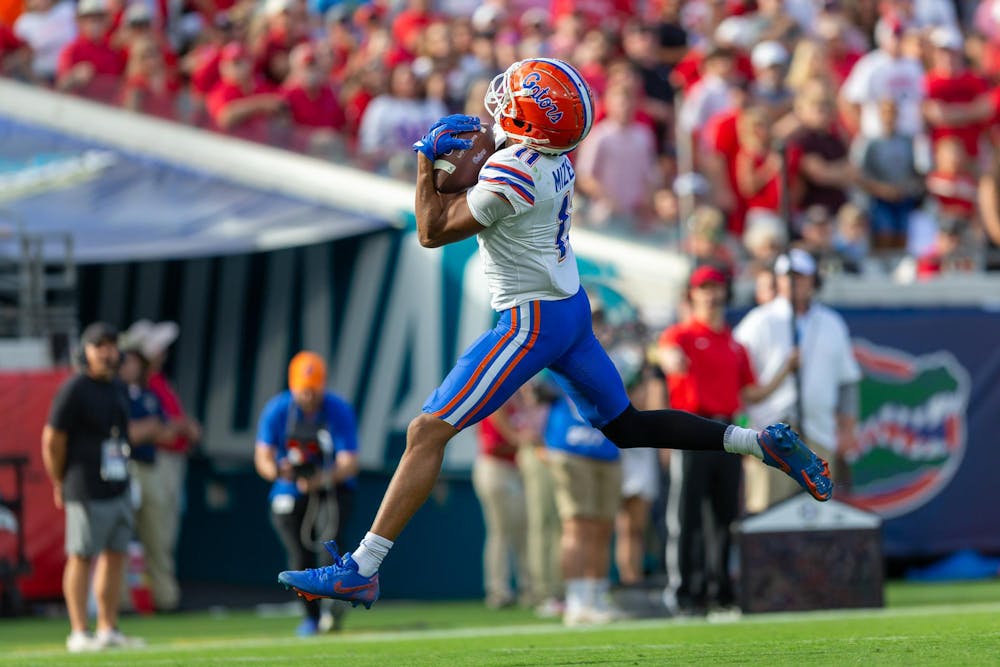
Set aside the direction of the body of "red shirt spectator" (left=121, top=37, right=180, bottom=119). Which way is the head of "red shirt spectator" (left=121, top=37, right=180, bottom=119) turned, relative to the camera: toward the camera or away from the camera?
toward the camera

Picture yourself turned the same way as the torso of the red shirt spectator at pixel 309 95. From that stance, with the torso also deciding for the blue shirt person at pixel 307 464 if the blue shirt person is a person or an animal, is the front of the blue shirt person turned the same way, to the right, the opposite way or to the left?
the same way

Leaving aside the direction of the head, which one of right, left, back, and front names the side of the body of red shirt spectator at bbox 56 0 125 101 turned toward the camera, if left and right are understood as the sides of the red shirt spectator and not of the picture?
front

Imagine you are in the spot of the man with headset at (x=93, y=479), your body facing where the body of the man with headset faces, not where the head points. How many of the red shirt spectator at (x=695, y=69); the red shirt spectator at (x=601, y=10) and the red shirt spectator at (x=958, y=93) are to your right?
0

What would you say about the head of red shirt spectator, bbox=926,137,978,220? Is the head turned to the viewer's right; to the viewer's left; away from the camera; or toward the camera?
toward the camera

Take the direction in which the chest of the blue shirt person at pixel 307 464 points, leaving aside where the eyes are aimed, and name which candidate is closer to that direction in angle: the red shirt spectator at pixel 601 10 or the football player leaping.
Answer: the football player leaping

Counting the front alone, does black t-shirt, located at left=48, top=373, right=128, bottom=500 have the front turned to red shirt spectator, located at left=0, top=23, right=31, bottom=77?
no

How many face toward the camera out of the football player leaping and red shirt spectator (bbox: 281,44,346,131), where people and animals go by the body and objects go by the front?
1

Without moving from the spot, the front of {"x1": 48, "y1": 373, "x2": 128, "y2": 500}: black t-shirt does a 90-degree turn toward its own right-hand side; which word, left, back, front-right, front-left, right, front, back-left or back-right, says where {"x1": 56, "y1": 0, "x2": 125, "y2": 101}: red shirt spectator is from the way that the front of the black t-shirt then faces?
back-right

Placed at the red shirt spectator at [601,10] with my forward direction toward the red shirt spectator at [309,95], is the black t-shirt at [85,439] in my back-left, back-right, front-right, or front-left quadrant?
front-left

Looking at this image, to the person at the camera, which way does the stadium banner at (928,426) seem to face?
facing the viewer

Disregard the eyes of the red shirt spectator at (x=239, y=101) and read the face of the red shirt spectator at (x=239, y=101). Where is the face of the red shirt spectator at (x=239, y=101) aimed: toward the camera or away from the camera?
toward the camera

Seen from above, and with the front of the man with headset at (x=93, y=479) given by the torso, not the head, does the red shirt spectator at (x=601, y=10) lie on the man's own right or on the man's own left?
on the man's own left
